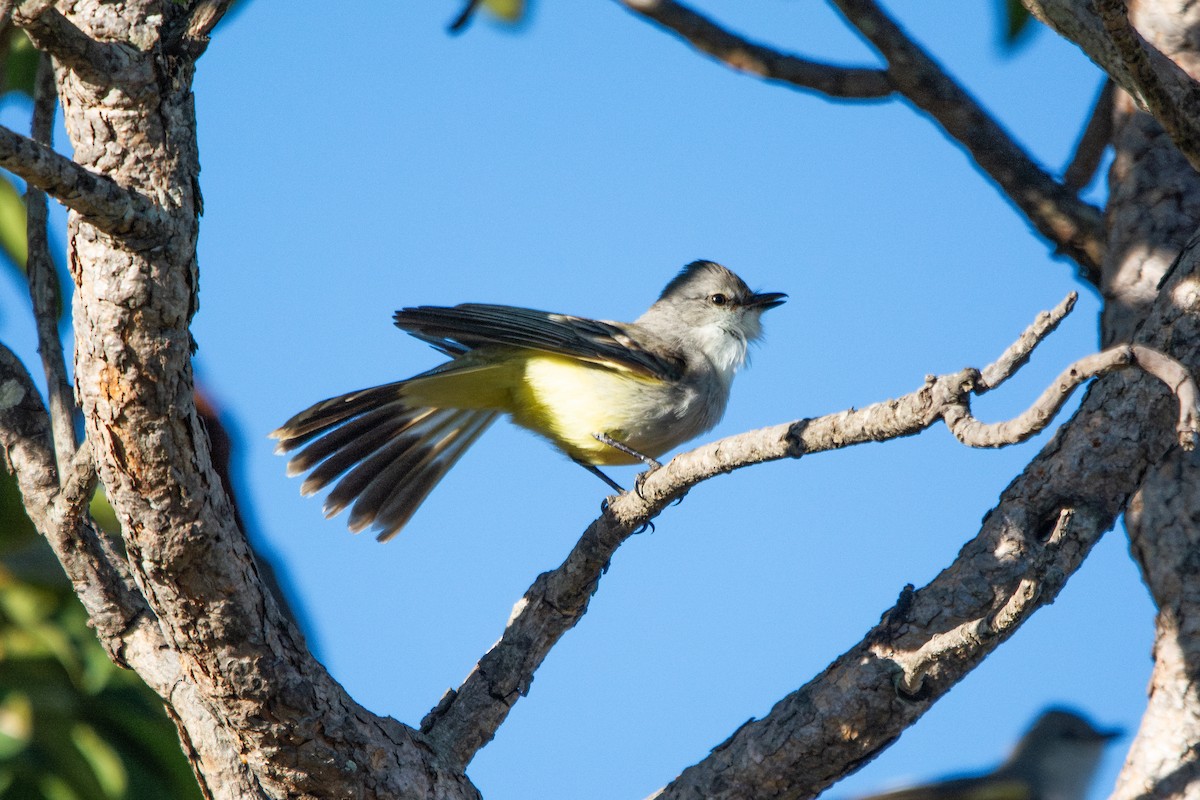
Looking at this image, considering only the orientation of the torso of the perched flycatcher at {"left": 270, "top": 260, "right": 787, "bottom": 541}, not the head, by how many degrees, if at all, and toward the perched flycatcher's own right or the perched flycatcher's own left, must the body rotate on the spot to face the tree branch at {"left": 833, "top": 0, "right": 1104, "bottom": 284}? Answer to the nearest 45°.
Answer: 0° — it already faces it

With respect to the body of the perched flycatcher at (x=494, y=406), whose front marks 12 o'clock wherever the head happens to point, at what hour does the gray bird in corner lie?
The gray bird in corner is roughly at 11 o'clock from the perched flycatcher.

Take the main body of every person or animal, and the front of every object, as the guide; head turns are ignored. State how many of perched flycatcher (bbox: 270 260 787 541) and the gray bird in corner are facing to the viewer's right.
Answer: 2

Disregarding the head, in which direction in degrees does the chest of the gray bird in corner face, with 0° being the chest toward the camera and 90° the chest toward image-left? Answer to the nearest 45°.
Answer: approximately 270°

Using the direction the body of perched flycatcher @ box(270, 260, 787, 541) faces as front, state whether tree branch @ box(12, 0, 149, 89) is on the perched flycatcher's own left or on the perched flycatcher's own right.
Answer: on the perched flycatcher's own right

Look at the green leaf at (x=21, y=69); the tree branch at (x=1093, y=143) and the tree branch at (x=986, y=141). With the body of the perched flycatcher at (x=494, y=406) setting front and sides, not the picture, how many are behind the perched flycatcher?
1

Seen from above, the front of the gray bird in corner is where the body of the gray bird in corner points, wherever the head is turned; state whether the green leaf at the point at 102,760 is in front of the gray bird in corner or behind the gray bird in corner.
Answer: behind

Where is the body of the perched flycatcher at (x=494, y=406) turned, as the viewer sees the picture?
to the viewer's right

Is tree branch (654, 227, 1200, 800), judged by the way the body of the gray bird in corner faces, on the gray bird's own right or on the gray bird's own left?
on the gray bird's own right
